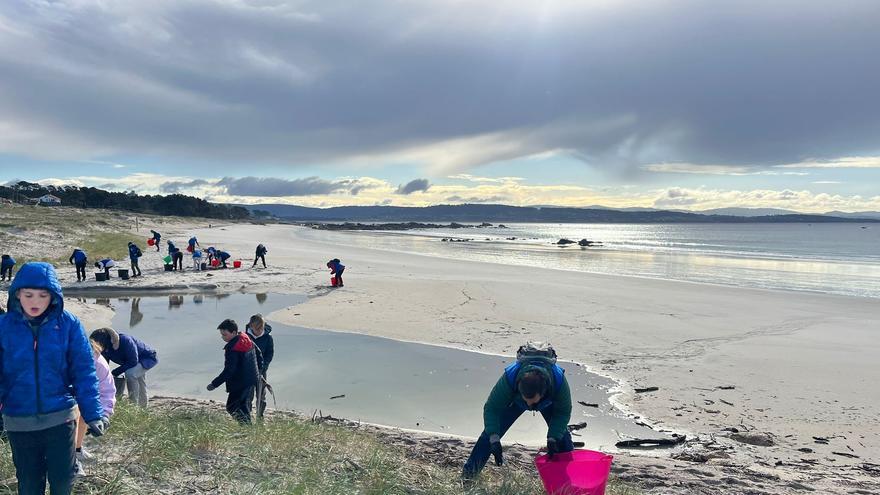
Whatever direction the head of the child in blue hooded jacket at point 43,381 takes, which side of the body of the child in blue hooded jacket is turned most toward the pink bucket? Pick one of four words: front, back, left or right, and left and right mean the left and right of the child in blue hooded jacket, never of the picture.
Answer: left

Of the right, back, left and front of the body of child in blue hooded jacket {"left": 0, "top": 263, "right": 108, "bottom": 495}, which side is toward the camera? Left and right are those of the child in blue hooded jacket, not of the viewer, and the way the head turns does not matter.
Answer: front

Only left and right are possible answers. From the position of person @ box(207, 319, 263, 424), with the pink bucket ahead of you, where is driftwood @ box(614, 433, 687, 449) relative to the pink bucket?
left

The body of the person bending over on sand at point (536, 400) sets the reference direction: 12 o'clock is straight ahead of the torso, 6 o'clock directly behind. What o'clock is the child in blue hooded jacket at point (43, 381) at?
The child in blue hooded jacket is roughly at 2 o'clock from the person bending over on sand.

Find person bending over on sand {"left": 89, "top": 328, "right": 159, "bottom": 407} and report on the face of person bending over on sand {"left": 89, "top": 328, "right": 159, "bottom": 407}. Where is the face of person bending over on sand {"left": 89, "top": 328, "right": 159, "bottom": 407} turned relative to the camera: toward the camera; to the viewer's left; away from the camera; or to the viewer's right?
to the viewer's left

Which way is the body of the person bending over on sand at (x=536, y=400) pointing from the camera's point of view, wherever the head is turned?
toward the camera

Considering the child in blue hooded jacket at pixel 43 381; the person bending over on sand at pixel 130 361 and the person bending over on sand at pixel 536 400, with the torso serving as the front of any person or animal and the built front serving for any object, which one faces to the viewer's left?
the person bending over on sand at pixel 130 361

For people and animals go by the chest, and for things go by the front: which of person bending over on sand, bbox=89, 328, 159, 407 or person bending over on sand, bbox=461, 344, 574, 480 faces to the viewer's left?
person bending over on sand, bbox=89, 328, 159, 407

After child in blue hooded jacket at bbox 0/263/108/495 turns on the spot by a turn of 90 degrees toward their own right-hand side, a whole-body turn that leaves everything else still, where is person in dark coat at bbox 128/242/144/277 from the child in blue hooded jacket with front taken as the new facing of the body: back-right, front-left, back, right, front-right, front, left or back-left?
right

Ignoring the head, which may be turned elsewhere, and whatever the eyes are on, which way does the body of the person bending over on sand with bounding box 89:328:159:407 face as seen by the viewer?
to the viewer's left

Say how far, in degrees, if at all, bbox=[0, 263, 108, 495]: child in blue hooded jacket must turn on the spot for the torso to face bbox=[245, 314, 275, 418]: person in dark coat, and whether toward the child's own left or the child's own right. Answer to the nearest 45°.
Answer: approximately 135° to the child's own left

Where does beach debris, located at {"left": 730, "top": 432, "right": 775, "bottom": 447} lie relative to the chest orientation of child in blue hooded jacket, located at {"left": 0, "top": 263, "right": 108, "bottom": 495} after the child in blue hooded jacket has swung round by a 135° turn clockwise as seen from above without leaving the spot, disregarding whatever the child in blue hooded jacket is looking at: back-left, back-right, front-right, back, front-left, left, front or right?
back-right

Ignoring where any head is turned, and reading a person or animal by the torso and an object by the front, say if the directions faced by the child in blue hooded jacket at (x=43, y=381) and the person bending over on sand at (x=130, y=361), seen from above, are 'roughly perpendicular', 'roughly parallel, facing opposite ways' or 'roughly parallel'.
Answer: roughly perpendicular

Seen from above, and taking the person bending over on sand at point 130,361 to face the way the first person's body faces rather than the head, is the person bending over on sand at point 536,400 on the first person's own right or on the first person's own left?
on the first person's own left

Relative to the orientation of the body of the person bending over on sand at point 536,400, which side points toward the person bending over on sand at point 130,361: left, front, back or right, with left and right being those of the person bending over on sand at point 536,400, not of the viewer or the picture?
right

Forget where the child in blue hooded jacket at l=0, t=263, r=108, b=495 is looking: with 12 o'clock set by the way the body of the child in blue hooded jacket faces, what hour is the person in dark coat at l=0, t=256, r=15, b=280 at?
The person in dark coat is roughly at 6 o'clock from the child in blue hooded jacket.
